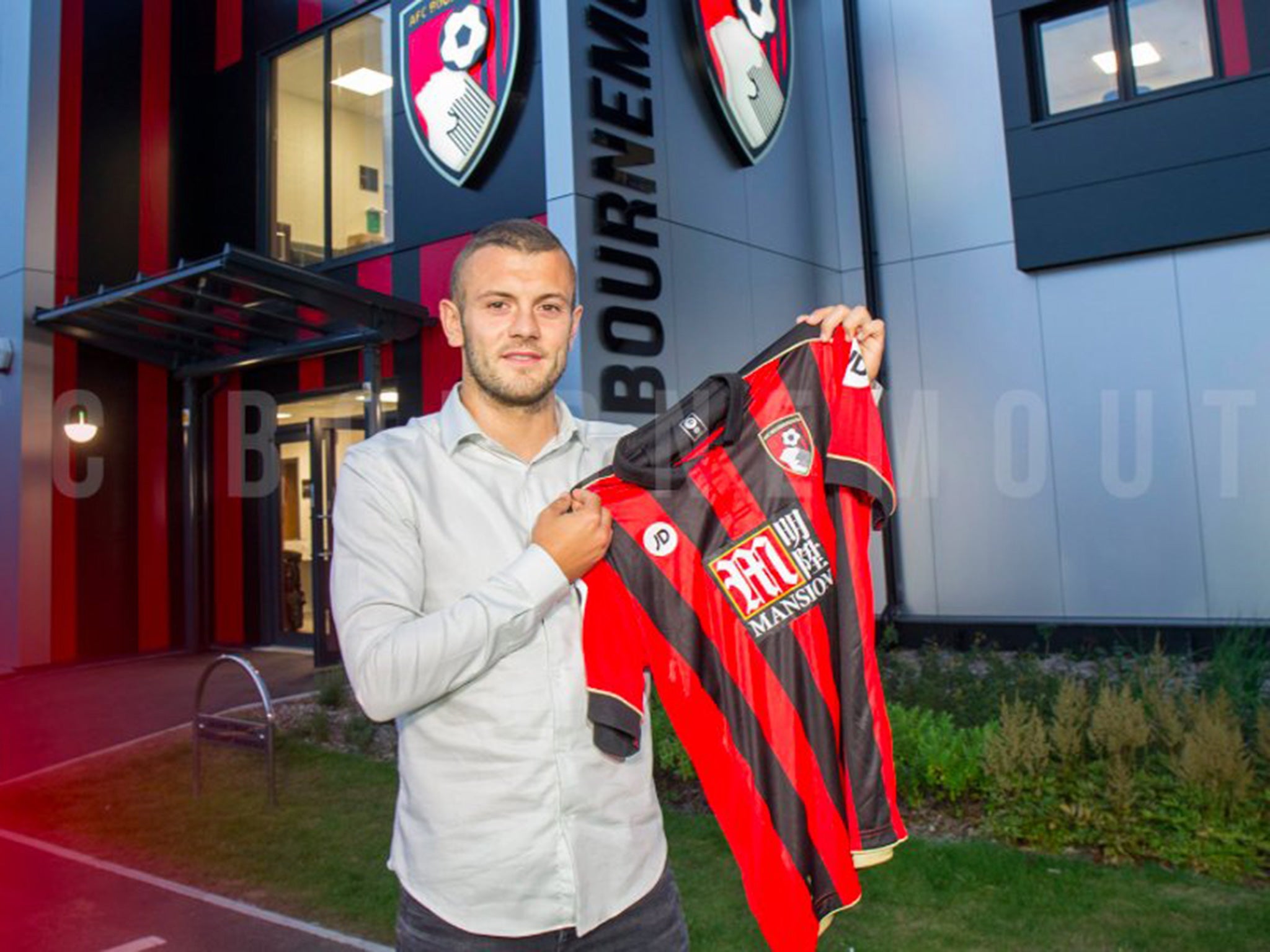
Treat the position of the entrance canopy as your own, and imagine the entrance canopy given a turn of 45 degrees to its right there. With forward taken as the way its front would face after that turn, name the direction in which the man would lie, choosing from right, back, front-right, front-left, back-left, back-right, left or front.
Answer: left

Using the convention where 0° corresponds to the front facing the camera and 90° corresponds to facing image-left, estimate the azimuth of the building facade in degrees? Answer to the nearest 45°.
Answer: approximately 45°

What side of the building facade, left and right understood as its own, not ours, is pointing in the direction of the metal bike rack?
front

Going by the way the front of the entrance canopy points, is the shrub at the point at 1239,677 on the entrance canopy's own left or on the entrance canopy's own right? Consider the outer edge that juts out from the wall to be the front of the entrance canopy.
on the entrance canopy's own left

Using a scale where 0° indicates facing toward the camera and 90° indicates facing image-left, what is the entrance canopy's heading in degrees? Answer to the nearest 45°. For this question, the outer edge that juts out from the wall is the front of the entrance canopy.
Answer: approximately 45°

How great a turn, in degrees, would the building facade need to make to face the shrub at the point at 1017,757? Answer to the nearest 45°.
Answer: approximately 45° to its left

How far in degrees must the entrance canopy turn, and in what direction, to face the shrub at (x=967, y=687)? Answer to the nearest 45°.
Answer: approximately 90° to its left

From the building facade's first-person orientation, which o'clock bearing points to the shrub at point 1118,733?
The shrub is roughly at 10 o'clock from the building facade.

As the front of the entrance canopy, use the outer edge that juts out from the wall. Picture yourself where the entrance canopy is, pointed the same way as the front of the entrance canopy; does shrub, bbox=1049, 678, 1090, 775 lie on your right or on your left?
on your left

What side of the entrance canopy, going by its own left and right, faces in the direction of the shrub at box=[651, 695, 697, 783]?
left
